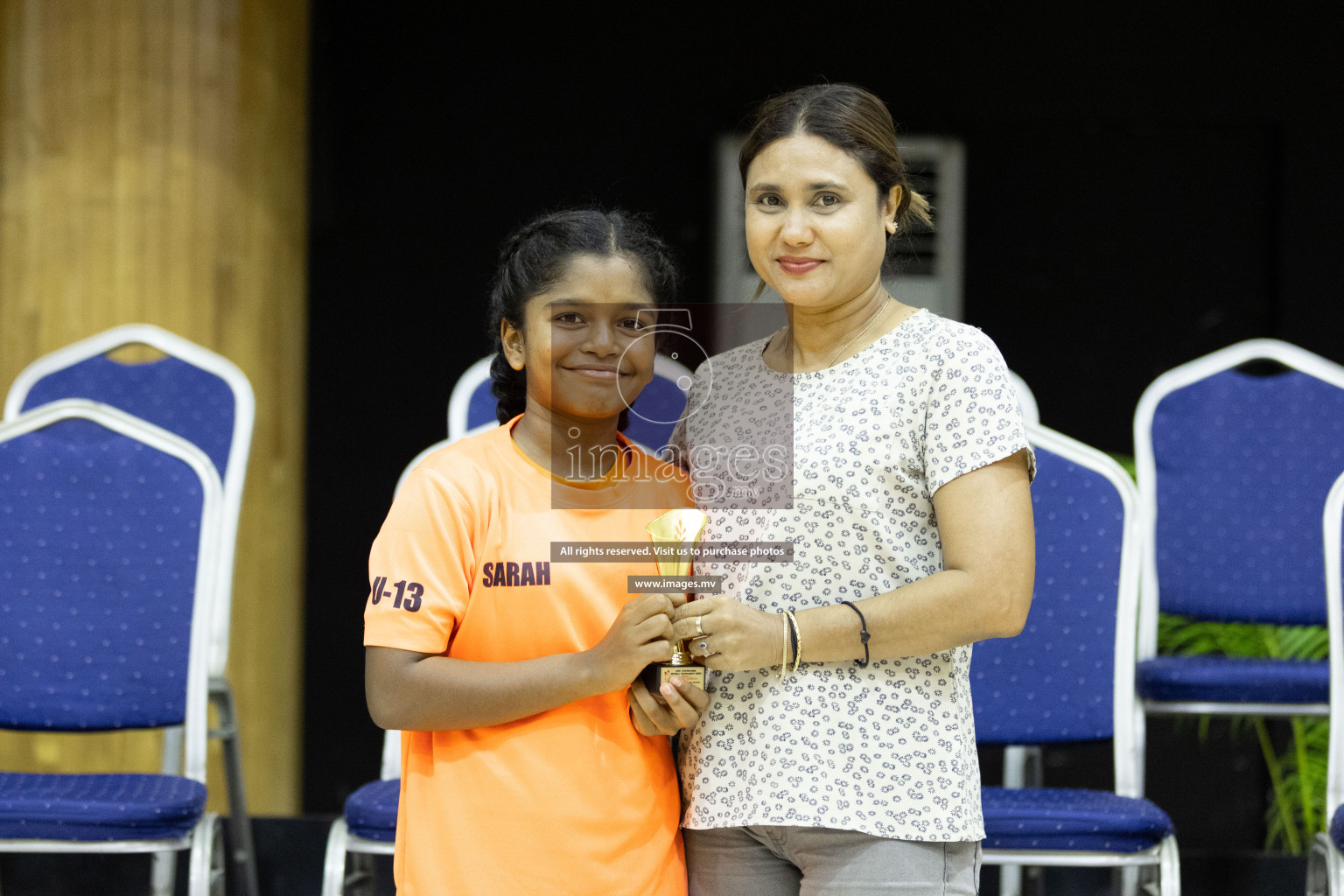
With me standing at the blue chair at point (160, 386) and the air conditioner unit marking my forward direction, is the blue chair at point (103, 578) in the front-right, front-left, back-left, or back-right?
back-right

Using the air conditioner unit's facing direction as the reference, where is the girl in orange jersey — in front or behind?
in front

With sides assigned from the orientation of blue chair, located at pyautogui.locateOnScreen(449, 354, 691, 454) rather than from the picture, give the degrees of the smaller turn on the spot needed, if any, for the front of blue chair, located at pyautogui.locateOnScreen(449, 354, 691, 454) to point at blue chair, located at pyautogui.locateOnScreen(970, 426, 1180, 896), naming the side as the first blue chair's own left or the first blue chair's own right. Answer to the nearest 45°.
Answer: approximately 90° to the first blue chair's own left

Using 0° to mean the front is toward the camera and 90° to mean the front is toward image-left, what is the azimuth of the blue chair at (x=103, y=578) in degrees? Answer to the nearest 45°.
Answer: approximately 0°

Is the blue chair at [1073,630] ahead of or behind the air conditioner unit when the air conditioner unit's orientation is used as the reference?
ahead

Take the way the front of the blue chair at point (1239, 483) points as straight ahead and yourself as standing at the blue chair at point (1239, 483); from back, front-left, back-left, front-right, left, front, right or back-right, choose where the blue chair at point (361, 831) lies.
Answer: front-right

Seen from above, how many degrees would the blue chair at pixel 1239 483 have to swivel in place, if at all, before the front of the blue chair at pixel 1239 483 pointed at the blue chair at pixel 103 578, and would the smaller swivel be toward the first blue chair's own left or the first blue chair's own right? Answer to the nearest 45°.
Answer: approximately 45° to the first blue chair's own right

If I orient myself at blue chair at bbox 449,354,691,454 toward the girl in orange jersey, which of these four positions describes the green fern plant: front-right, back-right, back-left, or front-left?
back-left
